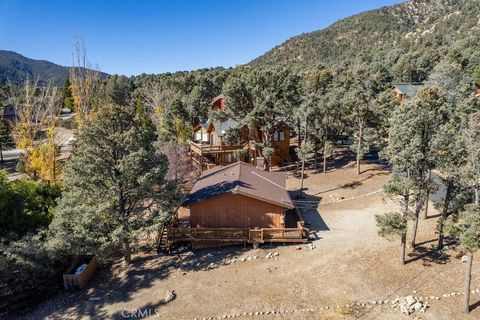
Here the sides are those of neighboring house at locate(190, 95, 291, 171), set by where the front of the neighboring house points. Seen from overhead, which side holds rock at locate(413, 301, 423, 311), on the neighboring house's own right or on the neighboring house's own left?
on the neighboring house's own left

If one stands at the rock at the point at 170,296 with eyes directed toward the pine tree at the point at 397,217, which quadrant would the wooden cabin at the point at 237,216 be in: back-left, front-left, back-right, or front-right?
front-left

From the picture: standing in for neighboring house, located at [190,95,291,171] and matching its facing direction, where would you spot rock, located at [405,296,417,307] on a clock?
The rock is roughly at 10 o'clock from the neighboring house.

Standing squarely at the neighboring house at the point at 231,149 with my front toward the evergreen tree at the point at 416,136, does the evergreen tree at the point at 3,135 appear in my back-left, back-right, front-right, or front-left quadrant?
back-right

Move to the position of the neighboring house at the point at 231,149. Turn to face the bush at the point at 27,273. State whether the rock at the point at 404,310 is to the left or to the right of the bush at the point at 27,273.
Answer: left

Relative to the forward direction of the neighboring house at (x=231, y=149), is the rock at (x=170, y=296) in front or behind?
in front

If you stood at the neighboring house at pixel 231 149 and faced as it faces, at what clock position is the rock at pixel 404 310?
The rock is roughly at 10 o'clock from the neighboring house.

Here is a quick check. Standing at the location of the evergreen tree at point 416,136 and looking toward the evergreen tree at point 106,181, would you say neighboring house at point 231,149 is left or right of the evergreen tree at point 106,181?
right

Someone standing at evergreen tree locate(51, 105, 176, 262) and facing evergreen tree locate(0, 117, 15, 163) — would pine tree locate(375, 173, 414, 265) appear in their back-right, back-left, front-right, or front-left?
back-right

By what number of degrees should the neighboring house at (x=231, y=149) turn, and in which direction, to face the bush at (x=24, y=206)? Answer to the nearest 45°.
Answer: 0° — it already faces it

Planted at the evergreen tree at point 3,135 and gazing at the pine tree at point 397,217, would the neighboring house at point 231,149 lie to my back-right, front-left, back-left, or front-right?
front-left

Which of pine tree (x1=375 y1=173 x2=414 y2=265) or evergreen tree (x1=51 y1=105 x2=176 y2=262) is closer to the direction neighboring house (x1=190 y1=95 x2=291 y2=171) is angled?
the evergreen tree

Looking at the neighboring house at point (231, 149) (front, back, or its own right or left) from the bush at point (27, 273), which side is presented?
front

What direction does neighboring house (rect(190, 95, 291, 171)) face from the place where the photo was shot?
facing the viewer and to the left of the viewer
